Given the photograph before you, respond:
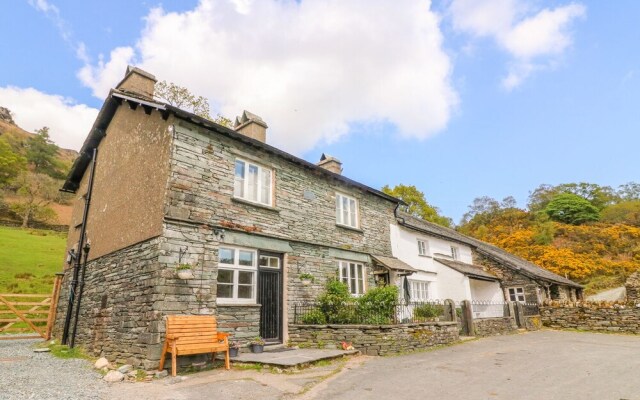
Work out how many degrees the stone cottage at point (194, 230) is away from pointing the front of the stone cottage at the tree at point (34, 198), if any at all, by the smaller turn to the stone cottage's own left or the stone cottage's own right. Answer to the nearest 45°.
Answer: approximately 180°

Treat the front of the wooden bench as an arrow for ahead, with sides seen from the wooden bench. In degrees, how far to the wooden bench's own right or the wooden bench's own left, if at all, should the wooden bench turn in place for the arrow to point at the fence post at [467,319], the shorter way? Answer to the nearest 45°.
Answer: approximately 45° to the wooden bench's own left

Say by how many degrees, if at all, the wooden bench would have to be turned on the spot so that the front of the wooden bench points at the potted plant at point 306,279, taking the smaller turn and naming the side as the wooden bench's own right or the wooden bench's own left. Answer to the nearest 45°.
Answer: approximately 90° to the wooden bench's own left

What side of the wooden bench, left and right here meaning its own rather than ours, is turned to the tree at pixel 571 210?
left

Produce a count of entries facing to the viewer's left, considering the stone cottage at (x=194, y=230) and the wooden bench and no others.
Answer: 0

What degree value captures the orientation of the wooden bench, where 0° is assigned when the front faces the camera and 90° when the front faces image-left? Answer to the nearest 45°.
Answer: approximately 315°

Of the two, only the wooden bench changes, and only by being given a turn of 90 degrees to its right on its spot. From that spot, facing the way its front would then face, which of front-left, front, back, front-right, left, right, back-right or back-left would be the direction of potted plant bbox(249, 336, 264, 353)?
back

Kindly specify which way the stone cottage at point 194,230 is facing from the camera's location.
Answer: facing the viewer and to the right of the viewer

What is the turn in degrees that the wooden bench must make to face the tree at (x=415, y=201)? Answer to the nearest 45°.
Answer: approximately 90° to its left

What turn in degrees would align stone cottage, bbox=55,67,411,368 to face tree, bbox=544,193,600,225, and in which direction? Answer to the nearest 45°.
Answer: approximately 90° to its left

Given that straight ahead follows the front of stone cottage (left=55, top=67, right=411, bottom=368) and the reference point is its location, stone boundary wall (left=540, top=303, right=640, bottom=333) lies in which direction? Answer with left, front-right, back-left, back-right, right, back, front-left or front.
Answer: front-left
